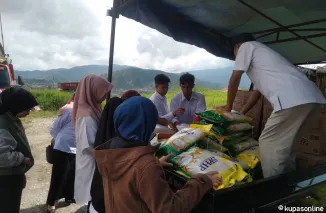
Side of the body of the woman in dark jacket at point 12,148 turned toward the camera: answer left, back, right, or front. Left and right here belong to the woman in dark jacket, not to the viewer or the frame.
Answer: right

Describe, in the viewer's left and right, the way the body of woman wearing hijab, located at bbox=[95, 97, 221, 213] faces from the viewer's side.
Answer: facing away from the viewer and to the right of the viewer

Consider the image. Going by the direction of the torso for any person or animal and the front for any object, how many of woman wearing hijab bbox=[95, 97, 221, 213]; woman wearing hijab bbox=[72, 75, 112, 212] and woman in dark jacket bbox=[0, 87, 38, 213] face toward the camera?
0

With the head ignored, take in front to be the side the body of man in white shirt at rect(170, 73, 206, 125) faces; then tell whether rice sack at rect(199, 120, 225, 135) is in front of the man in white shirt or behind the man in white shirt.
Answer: in front

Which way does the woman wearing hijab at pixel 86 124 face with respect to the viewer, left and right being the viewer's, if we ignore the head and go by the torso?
facing to the right of the viewer

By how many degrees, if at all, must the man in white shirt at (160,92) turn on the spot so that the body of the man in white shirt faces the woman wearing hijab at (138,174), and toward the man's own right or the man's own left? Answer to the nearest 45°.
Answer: approximately 45° to the man's own right

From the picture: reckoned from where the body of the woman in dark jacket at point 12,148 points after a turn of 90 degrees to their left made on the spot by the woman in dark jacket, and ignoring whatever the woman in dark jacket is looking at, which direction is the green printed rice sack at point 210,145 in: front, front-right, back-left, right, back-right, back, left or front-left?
back-right

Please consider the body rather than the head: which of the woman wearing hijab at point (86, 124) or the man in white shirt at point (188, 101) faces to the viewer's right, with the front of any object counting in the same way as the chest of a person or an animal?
the woman wearing hijab

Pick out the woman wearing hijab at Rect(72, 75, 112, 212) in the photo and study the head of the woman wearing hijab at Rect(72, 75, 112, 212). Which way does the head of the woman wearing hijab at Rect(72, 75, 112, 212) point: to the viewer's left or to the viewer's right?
to the viewer's right

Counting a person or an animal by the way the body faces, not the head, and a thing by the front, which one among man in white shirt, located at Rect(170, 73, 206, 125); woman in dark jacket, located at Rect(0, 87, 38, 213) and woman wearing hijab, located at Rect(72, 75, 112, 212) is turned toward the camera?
the man in white shirt

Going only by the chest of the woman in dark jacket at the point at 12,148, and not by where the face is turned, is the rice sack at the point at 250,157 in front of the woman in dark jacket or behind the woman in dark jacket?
in front

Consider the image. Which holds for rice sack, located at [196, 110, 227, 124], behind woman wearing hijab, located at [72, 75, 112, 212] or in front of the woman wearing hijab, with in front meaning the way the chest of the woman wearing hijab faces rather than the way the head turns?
in front

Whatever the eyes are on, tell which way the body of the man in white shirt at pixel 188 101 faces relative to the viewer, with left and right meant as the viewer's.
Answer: facing the viewer

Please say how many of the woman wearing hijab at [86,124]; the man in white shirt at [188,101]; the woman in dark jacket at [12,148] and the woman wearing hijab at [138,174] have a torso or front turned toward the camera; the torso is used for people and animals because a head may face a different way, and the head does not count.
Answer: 1

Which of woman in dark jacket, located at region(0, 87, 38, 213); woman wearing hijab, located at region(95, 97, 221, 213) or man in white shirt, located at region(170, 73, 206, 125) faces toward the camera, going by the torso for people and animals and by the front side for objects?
the man in white shirt

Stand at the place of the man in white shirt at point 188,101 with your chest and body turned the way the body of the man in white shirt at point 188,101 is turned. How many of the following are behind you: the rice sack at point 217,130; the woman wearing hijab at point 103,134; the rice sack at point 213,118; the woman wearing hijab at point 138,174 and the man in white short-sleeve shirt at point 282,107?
0

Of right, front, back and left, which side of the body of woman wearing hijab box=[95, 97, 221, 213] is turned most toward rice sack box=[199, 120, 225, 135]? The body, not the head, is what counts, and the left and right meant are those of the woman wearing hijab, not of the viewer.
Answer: front
